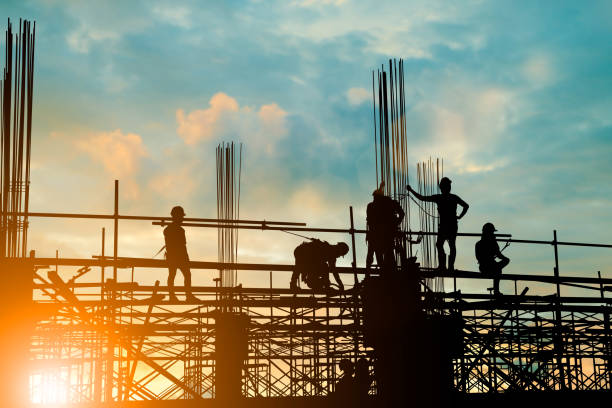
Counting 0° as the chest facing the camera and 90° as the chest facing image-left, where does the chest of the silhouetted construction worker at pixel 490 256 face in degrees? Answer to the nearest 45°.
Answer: approximately 270°

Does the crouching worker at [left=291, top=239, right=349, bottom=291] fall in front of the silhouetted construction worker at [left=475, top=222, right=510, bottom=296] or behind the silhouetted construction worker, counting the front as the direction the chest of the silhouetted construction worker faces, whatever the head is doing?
behind

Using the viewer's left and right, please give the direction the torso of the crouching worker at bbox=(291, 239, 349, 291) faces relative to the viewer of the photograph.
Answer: facing to the right of the viewer

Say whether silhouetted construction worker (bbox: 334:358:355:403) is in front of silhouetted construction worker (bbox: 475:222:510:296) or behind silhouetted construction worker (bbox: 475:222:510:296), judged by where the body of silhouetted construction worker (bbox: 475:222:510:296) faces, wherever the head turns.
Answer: behind

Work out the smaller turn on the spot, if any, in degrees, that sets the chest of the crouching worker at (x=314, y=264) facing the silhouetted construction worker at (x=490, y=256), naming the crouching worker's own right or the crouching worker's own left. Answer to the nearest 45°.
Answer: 0° — they already face them

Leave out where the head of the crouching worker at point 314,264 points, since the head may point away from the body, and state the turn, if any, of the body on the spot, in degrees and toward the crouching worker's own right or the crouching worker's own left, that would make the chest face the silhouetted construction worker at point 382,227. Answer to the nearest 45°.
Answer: approximately 45° to the crouching worker's own right

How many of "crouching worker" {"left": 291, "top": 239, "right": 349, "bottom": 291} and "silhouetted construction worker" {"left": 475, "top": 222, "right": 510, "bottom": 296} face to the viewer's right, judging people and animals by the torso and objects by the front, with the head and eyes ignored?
2

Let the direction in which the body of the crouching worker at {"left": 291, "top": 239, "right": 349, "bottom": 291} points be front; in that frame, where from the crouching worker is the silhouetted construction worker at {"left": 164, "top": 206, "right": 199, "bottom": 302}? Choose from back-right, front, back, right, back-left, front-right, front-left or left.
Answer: back-right
